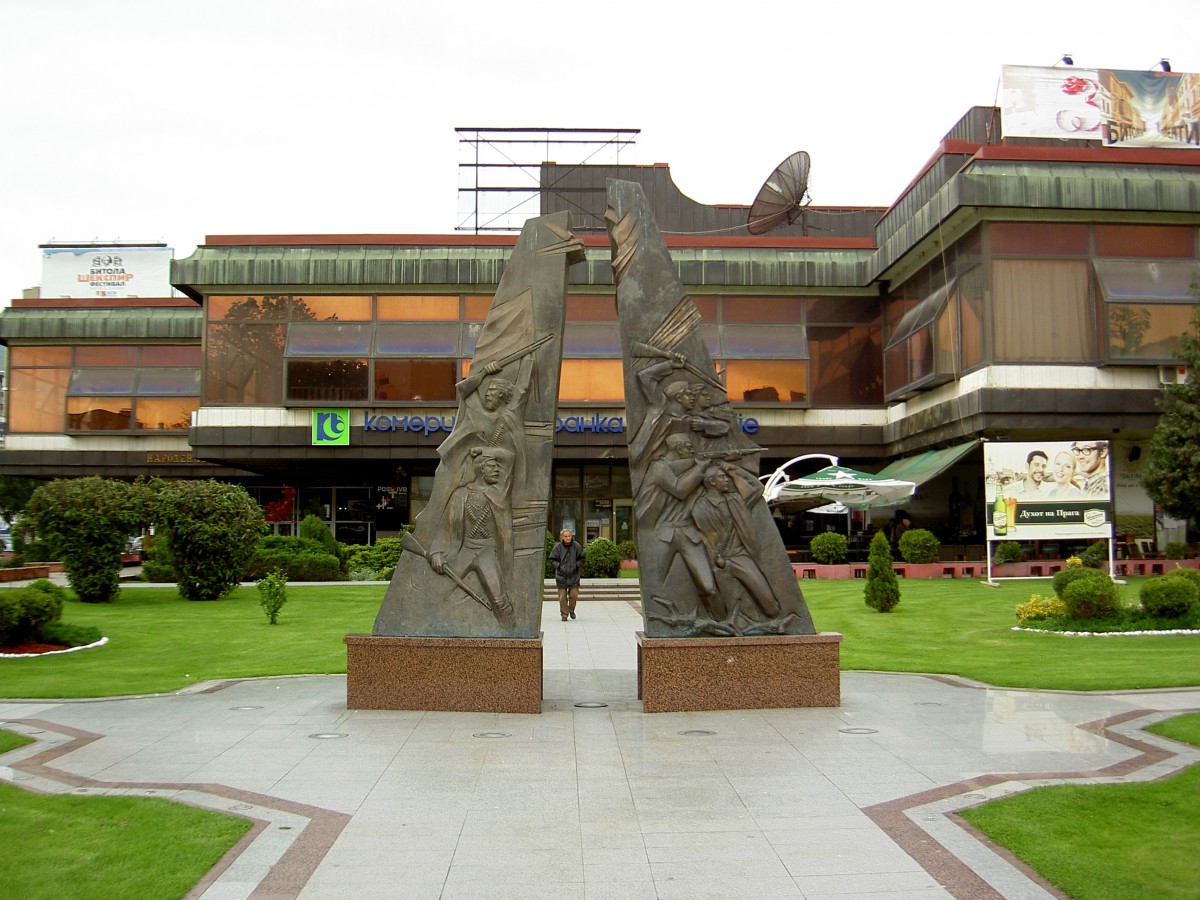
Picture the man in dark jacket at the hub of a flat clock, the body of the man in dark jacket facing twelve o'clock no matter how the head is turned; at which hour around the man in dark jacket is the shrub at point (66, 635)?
The shrub is roughly at 2 o'clock from the man in dark jacket.

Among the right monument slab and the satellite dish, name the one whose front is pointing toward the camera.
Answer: the right monument slab

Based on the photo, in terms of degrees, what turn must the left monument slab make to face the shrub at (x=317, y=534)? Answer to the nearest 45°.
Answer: approximately 180°

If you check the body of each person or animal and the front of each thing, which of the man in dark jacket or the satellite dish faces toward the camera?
the man in dark jacket

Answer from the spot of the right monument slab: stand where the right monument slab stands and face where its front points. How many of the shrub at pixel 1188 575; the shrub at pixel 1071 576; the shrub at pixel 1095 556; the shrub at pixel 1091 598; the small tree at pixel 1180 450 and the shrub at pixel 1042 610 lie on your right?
0

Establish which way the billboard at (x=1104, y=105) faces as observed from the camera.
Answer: facing the viewer

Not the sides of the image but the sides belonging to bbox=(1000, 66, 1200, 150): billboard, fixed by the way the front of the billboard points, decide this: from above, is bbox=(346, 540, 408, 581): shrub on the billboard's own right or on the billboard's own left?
on the billboard's own right

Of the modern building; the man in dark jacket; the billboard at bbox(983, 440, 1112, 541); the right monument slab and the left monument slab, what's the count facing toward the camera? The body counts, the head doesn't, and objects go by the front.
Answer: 5

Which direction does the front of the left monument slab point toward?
toward the camera

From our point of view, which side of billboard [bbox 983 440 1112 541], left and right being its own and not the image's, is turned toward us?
front

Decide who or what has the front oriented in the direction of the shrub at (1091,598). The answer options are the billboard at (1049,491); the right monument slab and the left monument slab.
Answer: the billboard

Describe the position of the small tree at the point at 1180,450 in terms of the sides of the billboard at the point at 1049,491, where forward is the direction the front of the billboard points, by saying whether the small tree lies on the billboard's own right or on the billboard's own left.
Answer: on the billboard's own left

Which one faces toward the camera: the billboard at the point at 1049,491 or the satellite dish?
the billboard

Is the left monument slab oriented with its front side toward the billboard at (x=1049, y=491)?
no

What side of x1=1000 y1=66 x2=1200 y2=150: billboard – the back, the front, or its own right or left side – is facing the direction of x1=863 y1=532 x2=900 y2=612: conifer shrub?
front

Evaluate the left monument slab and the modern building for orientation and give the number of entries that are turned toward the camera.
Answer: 2

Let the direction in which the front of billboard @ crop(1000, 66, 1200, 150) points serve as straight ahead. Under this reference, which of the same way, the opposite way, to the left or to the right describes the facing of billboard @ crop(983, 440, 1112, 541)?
the same way

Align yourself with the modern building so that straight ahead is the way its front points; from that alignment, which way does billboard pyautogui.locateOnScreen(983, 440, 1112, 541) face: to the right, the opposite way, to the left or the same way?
the same way

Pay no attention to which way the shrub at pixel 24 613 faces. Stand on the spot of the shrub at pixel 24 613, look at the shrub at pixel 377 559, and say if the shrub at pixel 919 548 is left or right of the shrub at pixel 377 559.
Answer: right

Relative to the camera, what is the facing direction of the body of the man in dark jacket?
toward the camera
